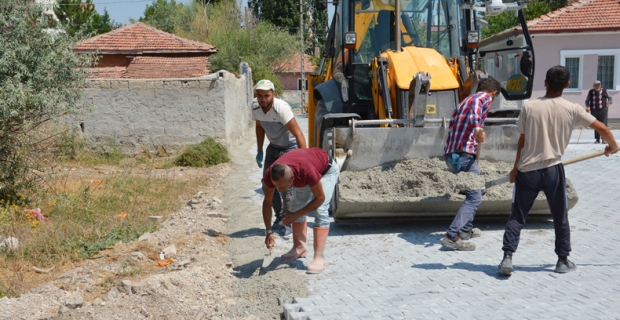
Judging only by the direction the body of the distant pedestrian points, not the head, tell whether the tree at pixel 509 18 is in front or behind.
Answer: behind

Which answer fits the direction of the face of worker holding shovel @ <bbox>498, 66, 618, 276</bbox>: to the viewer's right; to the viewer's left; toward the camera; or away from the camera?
away from the camera

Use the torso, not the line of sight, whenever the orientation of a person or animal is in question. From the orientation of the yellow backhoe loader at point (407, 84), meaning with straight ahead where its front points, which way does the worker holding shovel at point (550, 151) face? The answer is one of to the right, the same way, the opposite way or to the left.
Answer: the opposite way

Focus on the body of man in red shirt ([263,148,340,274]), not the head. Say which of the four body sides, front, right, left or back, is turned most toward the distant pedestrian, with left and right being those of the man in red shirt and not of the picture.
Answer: back

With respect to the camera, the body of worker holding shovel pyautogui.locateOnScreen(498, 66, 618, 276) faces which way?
away from the camera

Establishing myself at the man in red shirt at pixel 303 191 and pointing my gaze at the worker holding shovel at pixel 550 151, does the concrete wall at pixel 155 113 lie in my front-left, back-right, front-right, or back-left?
back-left

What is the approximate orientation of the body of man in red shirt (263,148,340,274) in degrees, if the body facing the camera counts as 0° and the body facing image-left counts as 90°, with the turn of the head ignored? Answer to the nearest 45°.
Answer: approximately 45°

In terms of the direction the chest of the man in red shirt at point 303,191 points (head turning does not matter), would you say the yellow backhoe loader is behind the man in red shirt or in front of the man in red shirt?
behind

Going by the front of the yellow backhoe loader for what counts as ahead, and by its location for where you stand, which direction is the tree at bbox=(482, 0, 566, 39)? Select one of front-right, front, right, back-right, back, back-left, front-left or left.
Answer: back

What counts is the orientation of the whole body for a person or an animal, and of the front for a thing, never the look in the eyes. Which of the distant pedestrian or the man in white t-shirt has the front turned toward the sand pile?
the distant pedestrian
